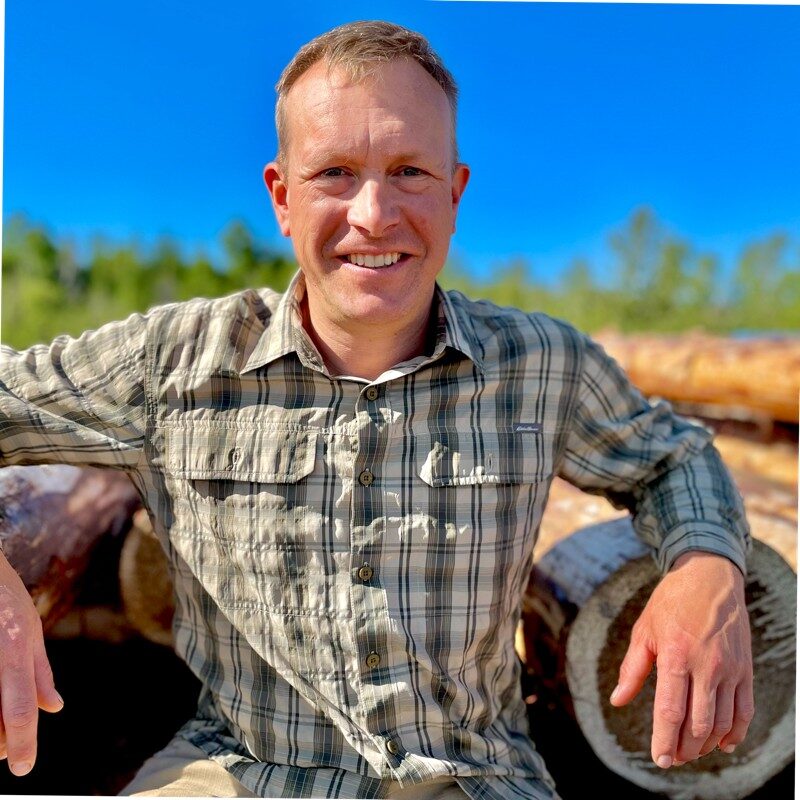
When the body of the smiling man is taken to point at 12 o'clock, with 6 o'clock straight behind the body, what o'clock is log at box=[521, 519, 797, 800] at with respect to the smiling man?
The log is roughly at 8 o'clock from the smiling man.

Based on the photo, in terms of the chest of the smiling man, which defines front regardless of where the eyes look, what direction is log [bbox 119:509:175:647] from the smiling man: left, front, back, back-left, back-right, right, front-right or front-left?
back-right

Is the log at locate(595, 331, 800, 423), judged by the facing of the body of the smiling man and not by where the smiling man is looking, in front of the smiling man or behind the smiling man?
behind

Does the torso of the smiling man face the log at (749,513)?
no

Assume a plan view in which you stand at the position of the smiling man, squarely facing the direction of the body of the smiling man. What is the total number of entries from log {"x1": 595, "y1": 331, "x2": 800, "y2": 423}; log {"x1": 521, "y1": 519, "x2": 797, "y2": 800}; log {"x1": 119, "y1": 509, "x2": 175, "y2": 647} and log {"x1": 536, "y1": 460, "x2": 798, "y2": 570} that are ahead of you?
0

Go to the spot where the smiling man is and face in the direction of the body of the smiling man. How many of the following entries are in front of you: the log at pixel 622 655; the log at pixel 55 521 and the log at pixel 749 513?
0

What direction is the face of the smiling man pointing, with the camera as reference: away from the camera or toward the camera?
toward the camera

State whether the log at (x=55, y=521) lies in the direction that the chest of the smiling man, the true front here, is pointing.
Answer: no

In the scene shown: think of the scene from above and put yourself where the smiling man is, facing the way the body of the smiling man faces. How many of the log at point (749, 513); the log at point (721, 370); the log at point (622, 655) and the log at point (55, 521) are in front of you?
0

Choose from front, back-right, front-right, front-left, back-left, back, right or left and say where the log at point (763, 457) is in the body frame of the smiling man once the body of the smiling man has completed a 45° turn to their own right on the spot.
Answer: back

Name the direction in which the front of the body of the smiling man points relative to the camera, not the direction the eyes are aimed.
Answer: toward the camera
